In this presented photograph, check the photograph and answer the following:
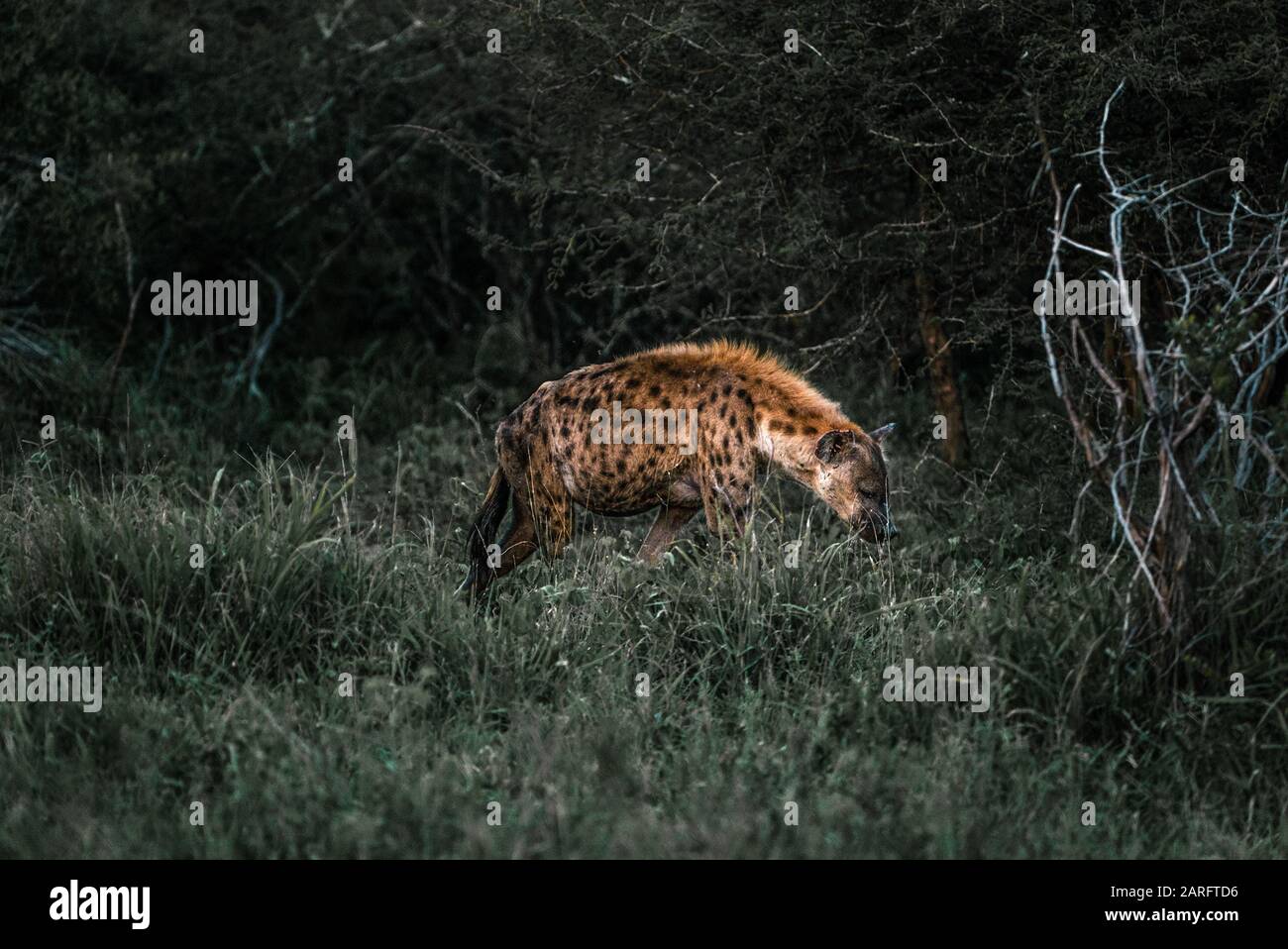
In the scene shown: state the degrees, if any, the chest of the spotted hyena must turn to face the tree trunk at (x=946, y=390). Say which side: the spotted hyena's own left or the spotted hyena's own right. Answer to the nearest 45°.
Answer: approximately 45° to the spotted hyena's own left

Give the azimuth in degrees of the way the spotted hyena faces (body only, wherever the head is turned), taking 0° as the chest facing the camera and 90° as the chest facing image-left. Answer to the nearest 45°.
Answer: approximately 270°
